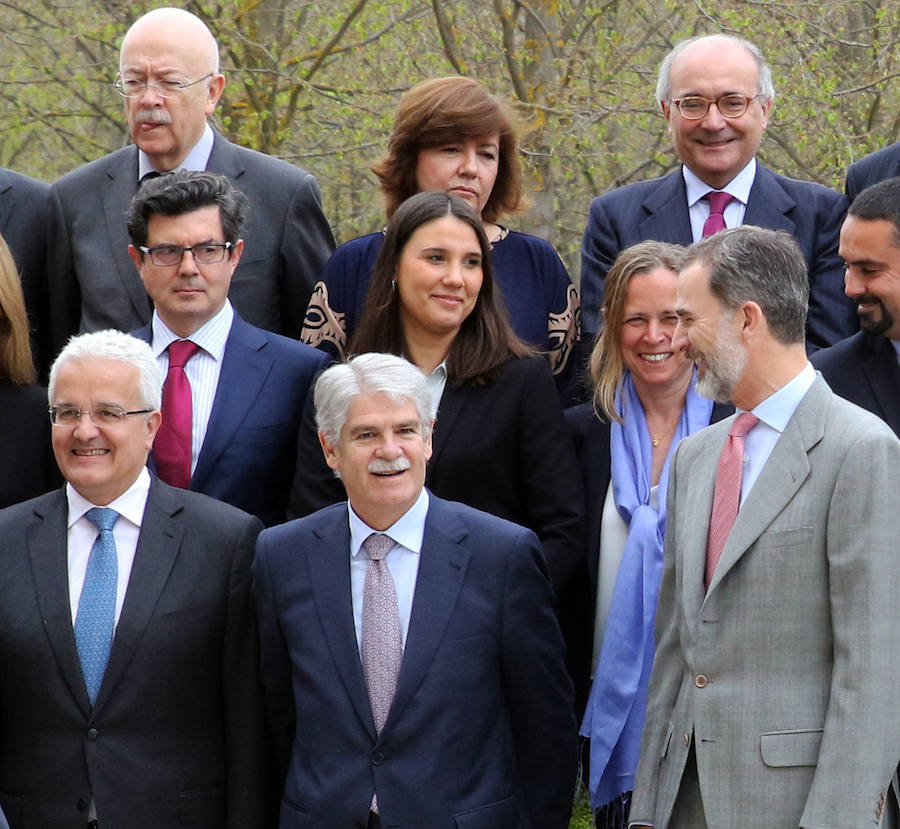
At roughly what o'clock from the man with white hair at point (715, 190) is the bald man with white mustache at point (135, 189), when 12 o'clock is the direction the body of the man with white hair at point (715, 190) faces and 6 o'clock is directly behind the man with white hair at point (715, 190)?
the bald man with white mustache at point (135, 189) is roughly at 3 o'clock from the man with white hair at point (715, 190).

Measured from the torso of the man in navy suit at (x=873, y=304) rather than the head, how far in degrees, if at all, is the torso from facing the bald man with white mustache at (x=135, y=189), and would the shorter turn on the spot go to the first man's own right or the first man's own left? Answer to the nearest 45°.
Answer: approximately 45° to the first man's own right

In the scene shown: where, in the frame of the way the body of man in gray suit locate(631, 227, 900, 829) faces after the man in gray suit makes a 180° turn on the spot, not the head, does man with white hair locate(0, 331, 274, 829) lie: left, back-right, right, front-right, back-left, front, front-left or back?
back-left

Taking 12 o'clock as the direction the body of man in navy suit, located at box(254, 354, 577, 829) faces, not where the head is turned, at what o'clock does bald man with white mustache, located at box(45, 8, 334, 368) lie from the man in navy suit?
The bald man with white mustache is roughly at 5 o'clock from the man in navy suit.

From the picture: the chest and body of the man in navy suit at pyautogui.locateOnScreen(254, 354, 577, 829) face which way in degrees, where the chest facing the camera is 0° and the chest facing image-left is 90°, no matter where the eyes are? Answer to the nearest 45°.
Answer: approximately 0°

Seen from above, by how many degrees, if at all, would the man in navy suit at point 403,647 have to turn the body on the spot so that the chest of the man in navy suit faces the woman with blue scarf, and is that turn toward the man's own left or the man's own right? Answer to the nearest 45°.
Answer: approximately 135° to the man's own left

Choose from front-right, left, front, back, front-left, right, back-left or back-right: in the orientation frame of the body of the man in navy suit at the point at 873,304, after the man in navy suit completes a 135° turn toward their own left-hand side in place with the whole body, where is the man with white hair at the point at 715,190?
back-left

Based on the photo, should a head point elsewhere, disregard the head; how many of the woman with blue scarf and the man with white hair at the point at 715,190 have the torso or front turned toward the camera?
2

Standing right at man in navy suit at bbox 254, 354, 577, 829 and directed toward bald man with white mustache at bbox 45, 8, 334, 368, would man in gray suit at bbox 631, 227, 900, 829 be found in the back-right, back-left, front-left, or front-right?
back-right

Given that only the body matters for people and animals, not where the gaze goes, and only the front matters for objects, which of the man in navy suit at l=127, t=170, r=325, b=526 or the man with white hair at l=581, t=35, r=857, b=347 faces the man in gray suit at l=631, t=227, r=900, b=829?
the man with white hair

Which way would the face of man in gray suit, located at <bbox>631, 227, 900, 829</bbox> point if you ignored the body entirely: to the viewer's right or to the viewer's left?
to the viewer's left

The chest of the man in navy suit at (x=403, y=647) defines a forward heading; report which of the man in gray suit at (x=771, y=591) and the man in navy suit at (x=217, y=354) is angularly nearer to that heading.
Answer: the man in gray suit
